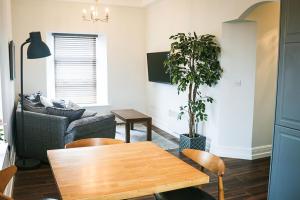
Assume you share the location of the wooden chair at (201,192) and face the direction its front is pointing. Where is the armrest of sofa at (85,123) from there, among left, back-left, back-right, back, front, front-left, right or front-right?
right

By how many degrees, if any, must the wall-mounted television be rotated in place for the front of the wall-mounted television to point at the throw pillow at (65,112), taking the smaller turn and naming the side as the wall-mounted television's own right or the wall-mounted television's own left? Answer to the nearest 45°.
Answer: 0° — it already faces it

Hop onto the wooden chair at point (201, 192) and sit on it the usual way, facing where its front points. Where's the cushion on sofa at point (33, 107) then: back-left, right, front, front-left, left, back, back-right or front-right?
right

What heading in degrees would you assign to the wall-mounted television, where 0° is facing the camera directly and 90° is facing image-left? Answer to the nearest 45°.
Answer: approximately 45°

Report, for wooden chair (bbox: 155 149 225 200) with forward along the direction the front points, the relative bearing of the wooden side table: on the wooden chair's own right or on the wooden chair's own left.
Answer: on the wooden chair's own right

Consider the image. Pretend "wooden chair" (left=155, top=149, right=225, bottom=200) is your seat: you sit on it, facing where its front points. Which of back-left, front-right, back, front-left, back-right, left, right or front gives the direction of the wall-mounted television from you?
back-right
